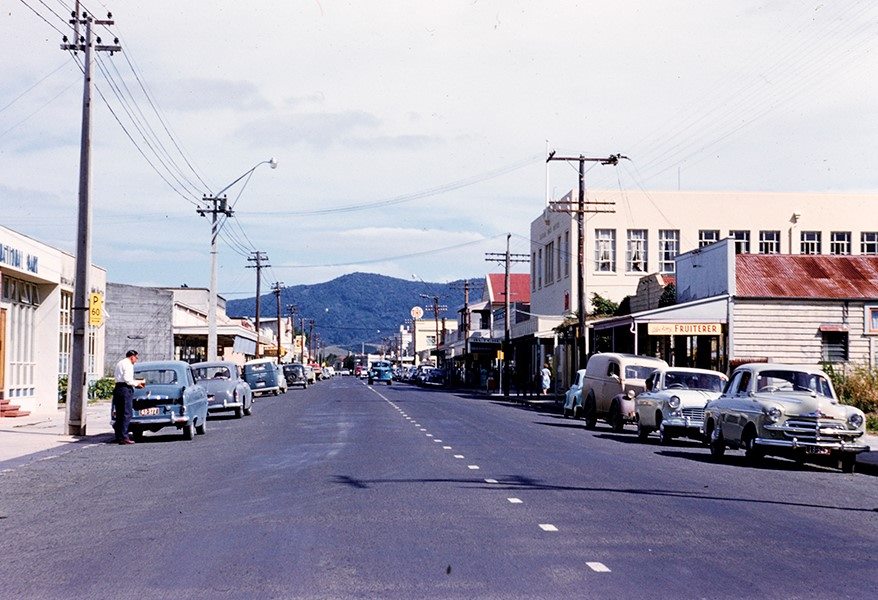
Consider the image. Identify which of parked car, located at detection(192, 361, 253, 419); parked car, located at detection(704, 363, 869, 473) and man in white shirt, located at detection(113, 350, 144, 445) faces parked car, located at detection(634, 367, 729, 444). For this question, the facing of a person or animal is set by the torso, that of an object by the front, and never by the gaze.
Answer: the man in white shirt

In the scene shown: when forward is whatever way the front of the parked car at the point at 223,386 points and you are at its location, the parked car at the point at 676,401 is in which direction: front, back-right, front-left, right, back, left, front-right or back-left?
back-right

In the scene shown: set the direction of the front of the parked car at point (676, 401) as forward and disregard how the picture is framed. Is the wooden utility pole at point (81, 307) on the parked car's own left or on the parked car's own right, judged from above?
on the parked car's own right

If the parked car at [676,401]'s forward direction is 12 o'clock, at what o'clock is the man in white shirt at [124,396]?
The man in white shirt is roughly at 4 o'clock from the parked car.

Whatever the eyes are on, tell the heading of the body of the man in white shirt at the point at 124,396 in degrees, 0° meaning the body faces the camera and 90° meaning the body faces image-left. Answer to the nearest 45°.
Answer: approximately 270°

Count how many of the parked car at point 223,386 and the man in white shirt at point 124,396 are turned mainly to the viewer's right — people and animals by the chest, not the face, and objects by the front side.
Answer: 1

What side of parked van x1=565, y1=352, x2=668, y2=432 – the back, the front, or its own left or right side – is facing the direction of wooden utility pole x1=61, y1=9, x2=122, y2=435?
right

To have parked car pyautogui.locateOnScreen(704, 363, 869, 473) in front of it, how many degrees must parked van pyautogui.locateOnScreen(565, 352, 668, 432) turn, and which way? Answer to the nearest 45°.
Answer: approximately 45° to its right

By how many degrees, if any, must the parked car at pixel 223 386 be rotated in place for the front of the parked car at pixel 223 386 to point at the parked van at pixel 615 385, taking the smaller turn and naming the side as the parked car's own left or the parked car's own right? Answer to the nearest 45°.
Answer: approximately 135° to the parked car's own right

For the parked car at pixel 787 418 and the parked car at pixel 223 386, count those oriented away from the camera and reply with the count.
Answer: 1

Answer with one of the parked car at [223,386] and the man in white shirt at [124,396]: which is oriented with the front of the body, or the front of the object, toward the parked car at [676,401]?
the man in white shirt

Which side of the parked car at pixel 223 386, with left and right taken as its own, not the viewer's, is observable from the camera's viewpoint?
back

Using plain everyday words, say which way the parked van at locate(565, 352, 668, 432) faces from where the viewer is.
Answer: facing the viewer and to the right of the viewer

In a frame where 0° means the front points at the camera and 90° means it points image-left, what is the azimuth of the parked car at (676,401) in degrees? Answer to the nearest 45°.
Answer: approximately 315°

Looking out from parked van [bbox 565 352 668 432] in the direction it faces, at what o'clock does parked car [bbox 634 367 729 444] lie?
parked car [bbox 634 367 729 444] is roughly at 1 o'clock from parked van [bbox 565 352 668 432].
